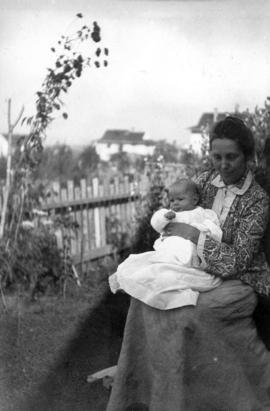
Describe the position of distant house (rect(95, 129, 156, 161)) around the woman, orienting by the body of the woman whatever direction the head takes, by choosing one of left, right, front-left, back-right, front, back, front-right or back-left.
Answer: back-right

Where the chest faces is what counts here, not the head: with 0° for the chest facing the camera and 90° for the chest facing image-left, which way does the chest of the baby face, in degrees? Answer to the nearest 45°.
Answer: approximately 45°

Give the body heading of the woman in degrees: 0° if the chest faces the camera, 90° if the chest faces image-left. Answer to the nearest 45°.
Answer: approximately 45°

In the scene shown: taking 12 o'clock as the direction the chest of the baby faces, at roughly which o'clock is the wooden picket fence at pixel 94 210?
The wooden picket fence is roughly at 4 o'clock from the baby.

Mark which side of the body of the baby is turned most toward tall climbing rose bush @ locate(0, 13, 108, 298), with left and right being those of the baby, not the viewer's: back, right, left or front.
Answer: right

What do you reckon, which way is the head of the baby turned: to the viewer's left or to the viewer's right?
to the viewer's left

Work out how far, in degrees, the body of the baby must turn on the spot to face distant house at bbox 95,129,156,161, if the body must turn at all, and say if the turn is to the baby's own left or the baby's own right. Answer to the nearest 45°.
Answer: approximately 135° to the baby's own right
